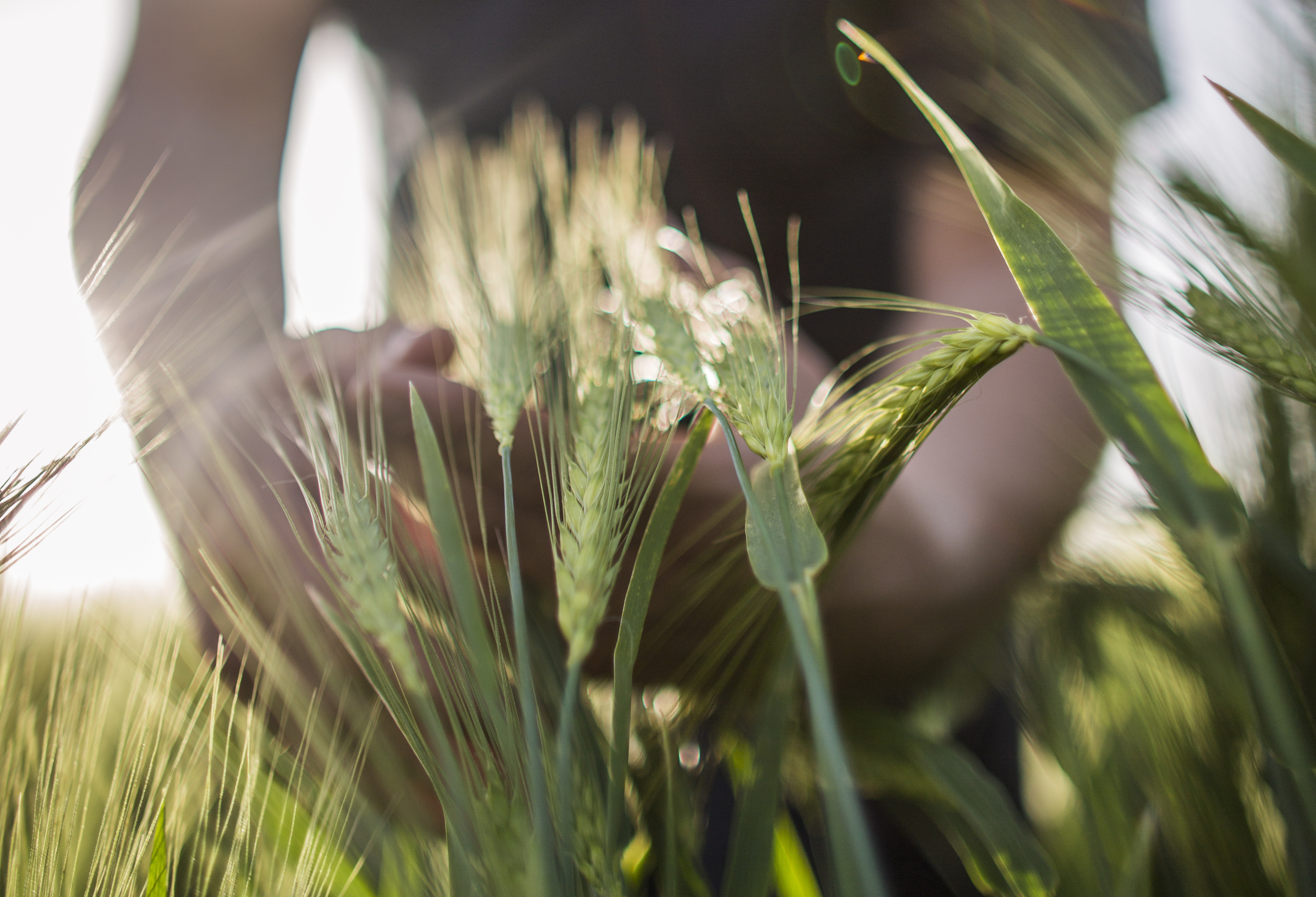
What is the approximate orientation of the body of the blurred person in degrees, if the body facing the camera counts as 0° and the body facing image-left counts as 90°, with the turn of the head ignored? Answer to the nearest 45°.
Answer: approximately 0°
